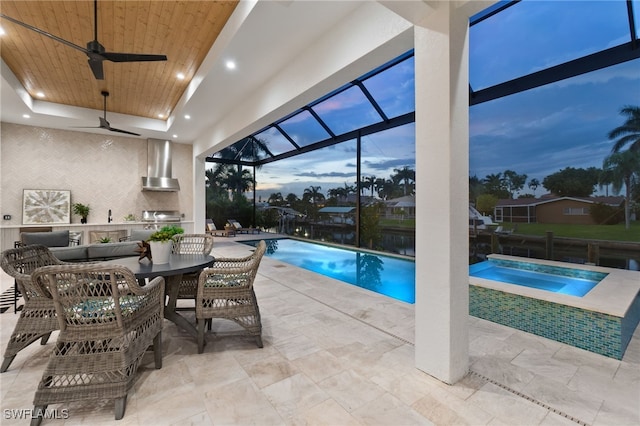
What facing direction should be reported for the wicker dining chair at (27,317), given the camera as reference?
facing to the right of the viewer

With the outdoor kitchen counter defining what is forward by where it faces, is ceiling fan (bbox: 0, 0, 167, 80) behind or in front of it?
in front

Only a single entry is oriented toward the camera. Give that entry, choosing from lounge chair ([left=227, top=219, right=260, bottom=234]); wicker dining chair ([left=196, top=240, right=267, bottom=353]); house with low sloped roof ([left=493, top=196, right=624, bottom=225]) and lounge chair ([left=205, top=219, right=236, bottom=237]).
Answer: the house with low sloped roof

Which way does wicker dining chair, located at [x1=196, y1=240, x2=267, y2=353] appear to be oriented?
to the viewer's left

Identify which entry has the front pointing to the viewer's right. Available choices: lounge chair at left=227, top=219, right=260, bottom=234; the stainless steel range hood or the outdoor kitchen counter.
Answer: the lounge chair

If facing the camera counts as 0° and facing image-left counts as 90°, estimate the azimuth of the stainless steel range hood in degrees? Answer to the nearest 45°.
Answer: approximately 0°
